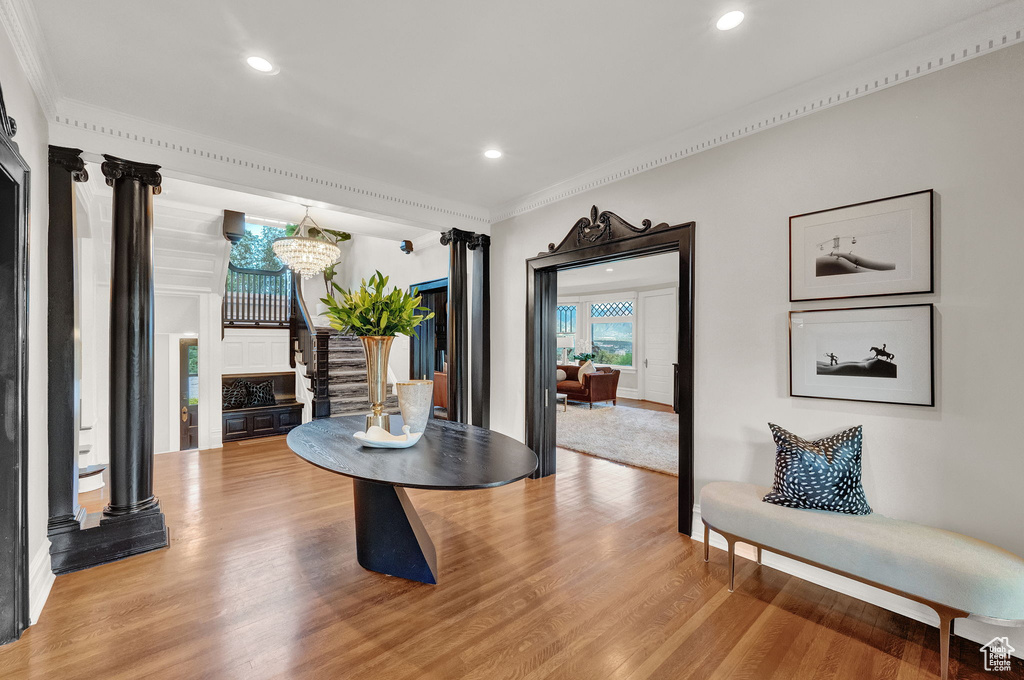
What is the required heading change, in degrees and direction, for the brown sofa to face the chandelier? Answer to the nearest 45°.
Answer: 0° — it already faces it

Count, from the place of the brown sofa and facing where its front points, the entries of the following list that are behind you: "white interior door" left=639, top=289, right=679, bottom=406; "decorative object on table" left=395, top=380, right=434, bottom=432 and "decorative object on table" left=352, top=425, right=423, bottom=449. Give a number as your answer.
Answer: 1

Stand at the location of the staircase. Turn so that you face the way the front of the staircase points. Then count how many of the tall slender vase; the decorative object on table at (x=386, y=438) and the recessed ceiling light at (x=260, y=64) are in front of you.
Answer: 3

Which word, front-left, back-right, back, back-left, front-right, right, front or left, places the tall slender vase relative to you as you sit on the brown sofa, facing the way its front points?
front-left

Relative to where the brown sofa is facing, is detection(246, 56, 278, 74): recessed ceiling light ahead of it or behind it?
ahead

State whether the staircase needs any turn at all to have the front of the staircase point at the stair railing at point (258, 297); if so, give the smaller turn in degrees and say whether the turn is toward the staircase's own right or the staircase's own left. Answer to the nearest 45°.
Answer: approximately 135° to the staircase's own right

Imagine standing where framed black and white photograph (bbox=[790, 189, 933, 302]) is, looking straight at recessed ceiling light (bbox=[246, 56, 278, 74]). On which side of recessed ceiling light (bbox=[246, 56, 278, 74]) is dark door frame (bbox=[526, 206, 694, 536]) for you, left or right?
right

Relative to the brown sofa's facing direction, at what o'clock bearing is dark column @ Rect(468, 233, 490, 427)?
The dark column is roughly at 11 o'clock from the brown sofa.

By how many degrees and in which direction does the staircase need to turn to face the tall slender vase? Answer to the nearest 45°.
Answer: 0° — it already faces it

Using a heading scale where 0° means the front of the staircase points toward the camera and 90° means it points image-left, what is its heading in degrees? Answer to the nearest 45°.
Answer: approximately 0°

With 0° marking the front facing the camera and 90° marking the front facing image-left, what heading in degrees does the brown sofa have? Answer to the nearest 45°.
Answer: approximately 45°

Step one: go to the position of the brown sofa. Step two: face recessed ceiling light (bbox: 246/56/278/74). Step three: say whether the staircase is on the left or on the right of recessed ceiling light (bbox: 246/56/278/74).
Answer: right

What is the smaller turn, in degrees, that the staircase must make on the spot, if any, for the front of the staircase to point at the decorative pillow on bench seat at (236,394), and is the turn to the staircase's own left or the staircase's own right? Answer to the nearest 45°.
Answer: approximately 135° to the staircase's own right

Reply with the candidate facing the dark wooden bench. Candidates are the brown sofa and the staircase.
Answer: the brown sofa
